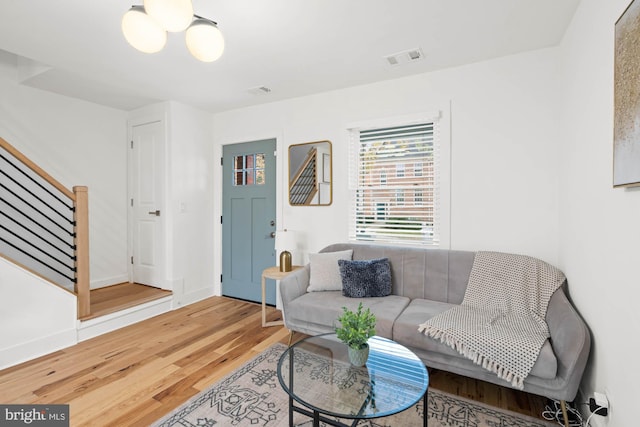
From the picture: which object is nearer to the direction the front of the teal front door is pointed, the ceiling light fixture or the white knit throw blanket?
the ceiling light fixture

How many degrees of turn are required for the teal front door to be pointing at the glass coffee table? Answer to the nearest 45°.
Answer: approximately 45° to its left

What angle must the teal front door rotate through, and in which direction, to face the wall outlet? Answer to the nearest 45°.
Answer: approximately 90° to its left

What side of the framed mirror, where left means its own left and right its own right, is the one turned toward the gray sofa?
left

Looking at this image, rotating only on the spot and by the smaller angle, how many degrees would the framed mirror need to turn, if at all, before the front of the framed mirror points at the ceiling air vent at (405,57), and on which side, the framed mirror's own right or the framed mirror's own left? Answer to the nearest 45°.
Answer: approximately 90° to the framed mirror's own left

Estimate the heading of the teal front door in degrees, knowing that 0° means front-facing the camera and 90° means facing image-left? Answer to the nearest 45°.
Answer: approximately 45°

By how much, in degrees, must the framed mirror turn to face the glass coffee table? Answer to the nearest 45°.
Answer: approximately 45° to its left

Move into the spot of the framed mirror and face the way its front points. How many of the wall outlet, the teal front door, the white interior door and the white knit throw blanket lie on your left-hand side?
2

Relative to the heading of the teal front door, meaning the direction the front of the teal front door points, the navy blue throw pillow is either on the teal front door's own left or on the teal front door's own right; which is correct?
on the teal front door's own left

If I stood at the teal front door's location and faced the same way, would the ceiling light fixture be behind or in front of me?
in front
